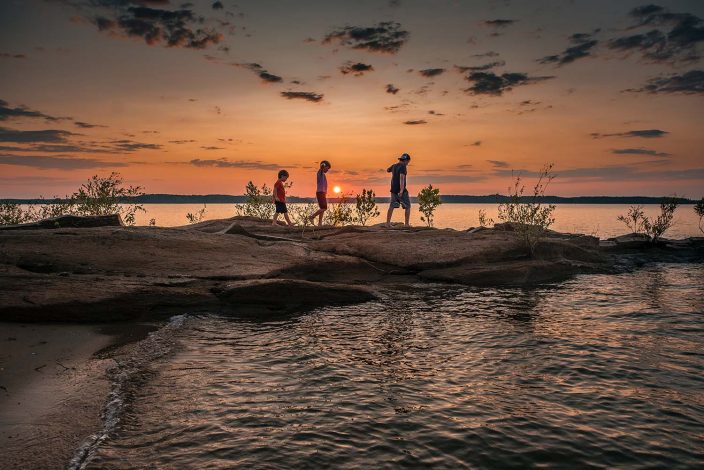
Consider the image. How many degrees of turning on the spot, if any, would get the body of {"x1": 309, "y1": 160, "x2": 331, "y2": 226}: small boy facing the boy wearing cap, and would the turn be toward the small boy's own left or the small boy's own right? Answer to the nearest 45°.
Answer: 0° — they already face them

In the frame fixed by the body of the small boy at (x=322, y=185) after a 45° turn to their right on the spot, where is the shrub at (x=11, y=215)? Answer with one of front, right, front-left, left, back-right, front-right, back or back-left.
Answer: back-right

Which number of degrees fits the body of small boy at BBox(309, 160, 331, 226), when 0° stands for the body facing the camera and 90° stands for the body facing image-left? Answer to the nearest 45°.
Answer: approximately 270°
